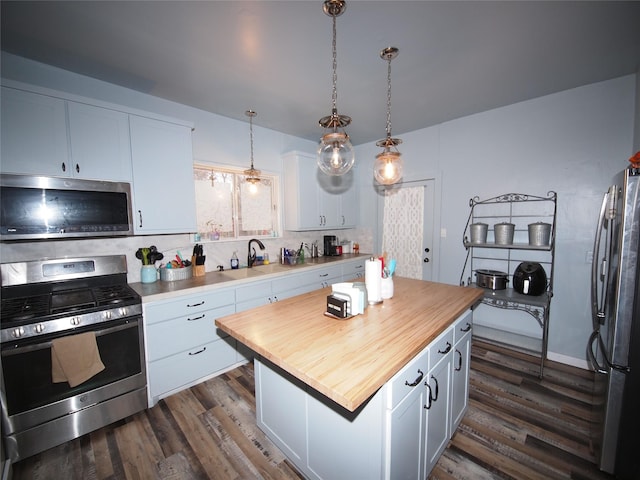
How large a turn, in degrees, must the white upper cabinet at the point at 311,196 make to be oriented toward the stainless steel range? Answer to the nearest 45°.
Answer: approximately 90° to its right

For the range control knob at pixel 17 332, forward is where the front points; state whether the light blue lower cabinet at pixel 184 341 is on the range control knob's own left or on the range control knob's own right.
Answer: on the range control knob's own left

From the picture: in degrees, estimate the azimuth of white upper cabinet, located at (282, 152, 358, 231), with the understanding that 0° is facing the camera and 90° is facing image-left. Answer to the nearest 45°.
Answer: approximately 315°

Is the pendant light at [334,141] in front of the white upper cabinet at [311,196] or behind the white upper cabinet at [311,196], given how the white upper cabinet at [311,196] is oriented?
in front

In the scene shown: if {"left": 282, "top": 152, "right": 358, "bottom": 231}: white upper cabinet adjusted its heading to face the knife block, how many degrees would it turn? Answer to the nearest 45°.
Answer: approximately 90° to its right

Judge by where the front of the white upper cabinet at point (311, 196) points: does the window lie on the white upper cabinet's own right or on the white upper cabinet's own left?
on the white upper cabinet's own right

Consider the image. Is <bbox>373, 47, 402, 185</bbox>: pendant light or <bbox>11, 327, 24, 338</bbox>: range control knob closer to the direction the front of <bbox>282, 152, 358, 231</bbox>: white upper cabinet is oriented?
the pendant light

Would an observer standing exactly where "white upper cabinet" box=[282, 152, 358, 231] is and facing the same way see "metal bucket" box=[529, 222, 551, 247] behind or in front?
in front
